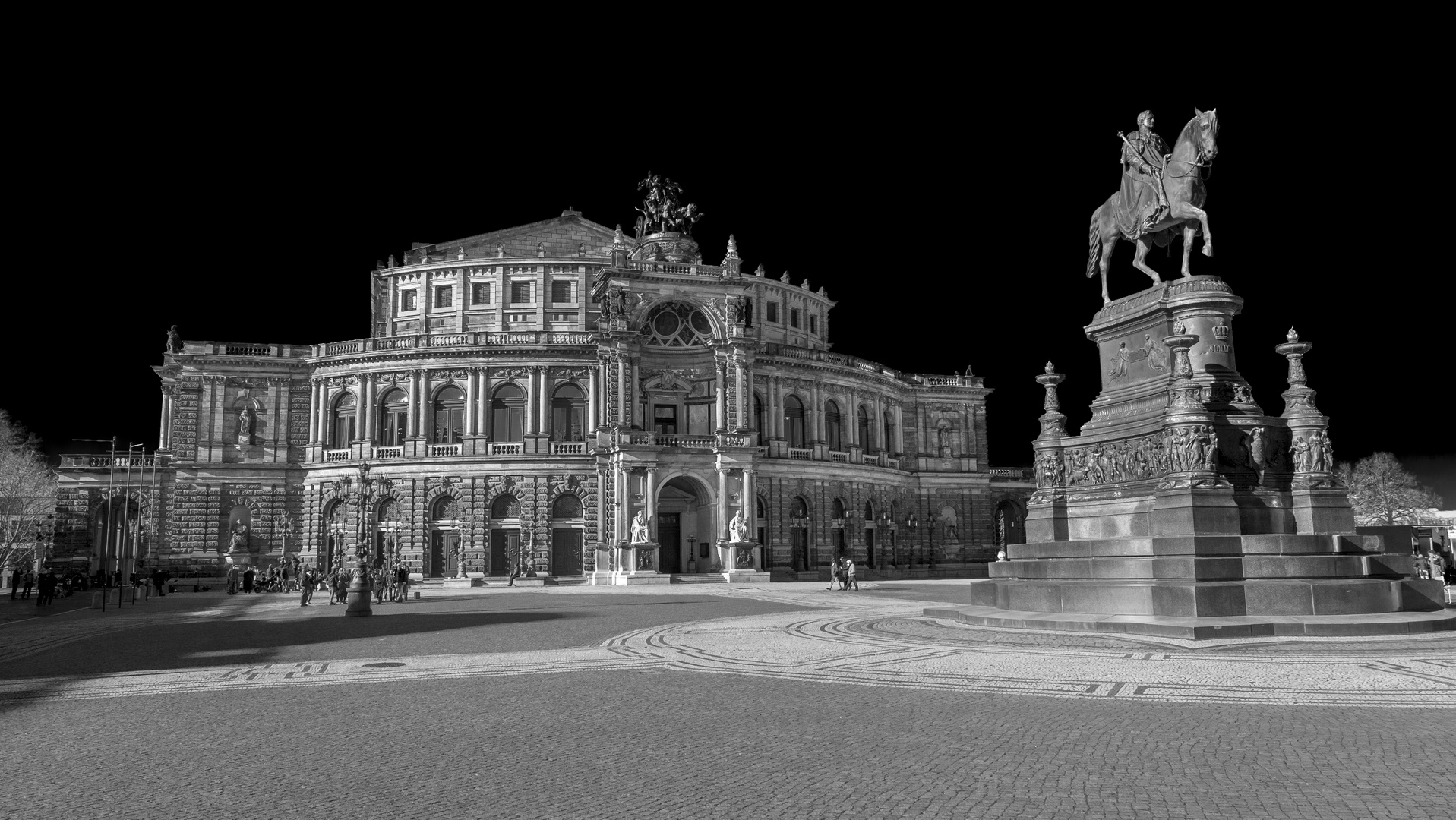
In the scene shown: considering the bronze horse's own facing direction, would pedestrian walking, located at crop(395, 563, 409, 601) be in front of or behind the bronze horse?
behind

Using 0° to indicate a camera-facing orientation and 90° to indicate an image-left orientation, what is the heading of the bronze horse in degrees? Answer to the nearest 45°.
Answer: approximately 315°
